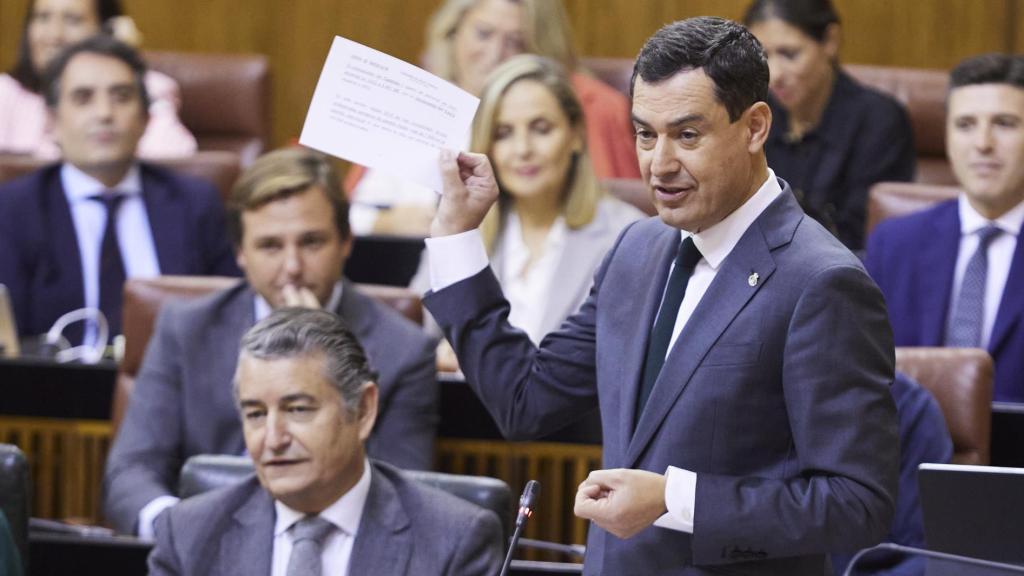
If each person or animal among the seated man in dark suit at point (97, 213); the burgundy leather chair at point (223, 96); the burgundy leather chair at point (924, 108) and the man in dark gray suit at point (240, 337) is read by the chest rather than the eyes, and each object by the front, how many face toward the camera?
4

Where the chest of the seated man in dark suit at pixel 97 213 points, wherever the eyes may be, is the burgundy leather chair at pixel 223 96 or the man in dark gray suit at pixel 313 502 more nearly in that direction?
the man in dark gray suit

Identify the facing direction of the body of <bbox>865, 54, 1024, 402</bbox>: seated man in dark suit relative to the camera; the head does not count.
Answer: toward the camera

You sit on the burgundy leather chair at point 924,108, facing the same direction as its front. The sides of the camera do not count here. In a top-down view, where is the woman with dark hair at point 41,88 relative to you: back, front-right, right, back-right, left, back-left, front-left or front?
right

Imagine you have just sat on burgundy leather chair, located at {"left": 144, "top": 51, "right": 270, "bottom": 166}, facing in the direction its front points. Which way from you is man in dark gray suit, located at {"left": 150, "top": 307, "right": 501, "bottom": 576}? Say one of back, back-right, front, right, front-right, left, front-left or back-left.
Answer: front

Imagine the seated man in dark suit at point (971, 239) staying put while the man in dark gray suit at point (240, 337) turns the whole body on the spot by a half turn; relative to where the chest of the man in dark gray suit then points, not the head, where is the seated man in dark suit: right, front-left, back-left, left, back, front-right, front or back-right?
right

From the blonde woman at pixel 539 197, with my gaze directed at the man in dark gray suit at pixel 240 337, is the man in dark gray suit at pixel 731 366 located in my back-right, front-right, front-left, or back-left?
front-left

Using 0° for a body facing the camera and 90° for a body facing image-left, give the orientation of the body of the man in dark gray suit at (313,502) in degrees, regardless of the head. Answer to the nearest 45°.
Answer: approximately 45°

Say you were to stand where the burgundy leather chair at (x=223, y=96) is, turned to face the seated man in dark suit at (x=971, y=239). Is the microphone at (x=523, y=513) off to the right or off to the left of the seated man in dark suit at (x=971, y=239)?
right

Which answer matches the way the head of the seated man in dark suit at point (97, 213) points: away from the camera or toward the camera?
toward the camera

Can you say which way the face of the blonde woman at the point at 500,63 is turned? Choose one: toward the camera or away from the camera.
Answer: toward the camera

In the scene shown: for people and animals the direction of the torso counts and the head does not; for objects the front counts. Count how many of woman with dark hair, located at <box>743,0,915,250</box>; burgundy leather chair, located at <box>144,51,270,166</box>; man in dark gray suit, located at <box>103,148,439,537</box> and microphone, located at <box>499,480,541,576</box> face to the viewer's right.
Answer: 1

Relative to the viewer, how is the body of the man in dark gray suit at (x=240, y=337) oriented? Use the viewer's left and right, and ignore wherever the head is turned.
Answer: facing the viewer

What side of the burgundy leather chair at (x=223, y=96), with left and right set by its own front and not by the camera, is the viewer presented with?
front
